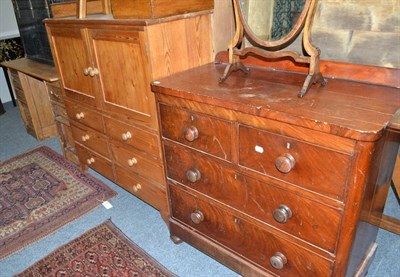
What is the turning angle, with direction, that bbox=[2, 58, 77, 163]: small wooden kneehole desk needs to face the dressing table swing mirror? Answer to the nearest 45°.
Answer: approximately 90° to its left

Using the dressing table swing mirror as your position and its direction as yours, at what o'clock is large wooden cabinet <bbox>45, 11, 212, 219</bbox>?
The large wooden cabinet is roughly at 2 o'clock from the dressing table swing mirror.

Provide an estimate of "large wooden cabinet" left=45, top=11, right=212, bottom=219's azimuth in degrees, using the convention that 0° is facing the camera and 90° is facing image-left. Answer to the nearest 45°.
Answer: approximately 45°

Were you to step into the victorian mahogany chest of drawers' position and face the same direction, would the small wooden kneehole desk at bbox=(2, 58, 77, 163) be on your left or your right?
on your right

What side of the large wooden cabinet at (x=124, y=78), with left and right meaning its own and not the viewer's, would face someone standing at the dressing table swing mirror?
left

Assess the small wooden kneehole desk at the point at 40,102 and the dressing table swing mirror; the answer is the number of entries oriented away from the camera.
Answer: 0

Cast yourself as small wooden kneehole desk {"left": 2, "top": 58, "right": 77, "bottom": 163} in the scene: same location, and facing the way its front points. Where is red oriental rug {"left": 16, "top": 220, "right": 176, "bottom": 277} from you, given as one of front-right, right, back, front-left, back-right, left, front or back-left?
front-left

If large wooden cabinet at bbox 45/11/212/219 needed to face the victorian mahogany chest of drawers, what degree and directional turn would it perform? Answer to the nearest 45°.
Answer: approximately 90° to its left

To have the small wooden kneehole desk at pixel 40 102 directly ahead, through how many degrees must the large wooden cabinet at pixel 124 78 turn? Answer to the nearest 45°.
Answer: approximately 90° to its right

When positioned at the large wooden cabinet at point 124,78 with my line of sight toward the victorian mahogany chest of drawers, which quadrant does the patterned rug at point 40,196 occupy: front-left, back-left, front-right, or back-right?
back-right

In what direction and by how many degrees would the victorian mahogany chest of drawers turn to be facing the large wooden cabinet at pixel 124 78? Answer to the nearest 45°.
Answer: approximately 90° to its right
